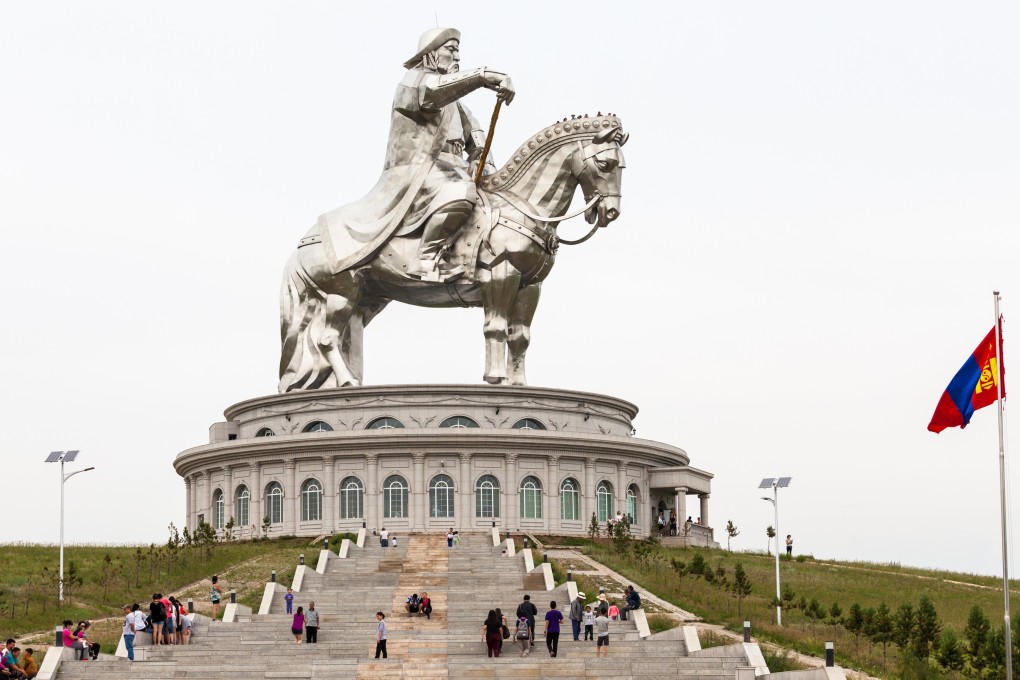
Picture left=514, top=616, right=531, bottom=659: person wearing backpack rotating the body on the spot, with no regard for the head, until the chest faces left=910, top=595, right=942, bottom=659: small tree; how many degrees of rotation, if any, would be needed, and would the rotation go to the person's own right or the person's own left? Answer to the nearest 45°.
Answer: approximately 90° to the person's own right

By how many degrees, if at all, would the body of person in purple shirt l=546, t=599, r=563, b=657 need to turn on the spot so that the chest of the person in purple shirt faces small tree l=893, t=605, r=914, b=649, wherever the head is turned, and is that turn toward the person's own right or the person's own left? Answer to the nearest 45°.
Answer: approximately 45° to the person's own right

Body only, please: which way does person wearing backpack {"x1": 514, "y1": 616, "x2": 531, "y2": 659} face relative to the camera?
away from the camera

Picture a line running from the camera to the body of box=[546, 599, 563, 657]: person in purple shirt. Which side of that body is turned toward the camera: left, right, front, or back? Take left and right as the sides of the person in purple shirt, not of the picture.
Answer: back

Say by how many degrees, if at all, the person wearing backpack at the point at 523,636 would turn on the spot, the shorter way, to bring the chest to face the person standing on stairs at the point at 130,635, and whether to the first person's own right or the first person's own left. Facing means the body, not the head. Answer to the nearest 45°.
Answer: approximately 90° to the first person's own left

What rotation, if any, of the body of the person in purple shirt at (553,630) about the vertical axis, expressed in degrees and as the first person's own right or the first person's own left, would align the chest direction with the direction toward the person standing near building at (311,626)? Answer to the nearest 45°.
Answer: approximately 90° to the first person's own left

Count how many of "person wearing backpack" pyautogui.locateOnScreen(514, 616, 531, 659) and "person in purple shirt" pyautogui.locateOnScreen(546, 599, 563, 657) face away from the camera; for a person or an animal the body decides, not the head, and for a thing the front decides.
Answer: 2

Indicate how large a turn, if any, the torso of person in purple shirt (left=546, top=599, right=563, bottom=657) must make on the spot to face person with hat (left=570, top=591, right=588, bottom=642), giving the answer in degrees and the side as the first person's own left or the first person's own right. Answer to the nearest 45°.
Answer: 0° — they already face them

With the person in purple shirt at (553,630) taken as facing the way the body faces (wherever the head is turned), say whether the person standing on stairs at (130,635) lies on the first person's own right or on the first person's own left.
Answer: on the first person's own left

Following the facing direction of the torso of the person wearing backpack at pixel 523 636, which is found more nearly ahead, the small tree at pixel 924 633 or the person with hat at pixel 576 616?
the person with hat
